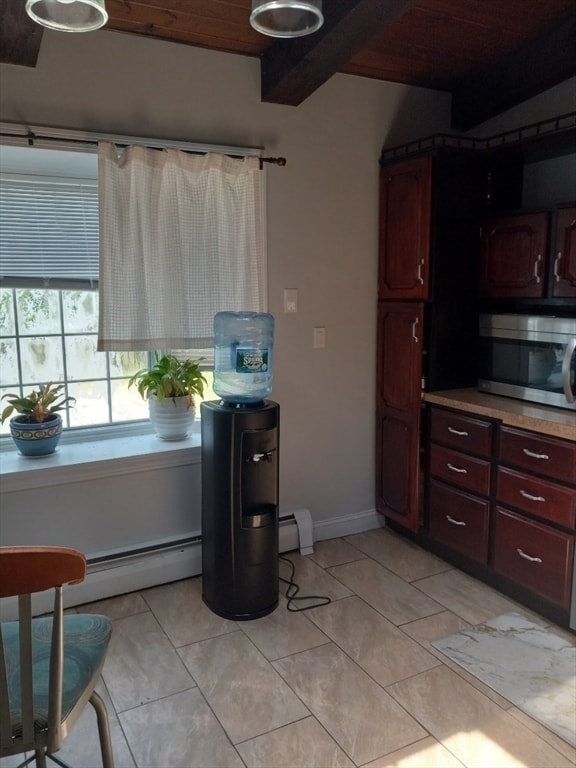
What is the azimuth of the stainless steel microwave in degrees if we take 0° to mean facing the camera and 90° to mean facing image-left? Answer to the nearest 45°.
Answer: approximately 45°

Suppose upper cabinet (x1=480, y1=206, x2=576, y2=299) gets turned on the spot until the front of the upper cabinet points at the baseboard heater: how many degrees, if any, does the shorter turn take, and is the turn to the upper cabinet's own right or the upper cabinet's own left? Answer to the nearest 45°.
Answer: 0° — it already faces it

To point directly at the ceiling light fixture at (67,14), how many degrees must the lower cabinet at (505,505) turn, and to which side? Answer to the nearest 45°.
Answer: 0° — it already faces it

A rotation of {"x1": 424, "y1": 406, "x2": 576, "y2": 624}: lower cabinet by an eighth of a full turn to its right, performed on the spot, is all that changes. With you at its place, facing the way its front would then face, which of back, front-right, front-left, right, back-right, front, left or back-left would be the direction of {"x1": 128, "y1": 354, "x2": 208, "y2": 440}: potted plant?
front

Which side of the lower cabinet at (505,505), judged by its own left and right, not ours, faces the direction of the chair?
front

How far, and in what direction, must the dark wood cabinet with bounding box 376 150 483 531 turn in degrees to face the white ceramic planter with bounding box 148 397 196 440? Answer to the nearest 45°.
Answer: approximately 45° to its right

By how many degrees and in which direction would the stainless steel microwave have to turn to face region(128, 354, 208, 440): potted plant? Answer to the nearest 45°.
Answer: approximately 45° to its right

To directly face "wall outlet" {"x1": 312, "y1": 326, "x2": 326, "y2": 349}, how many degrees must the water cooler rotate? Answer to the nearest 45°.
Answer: approximately 90° to its left

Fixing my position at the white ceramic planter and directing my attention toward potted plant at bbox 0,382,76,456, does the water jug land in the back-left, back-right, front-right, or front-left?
back-left

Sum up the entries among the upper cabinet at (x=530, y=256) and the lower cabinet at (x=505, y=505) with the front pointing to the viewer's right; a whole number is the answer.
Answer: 0

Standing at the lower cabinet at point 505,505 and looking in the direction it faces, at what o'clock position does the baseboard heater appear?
The baseboard heater is roughly at 1 o'clock from the lower cabinet.

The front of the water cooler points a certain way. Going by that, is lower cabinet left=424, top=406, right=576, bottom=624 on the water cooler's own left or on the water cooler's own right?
on the water cooler's own left

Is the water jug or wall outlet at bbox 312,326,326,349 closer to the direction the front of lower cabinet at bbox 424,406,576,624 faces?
the water jug
